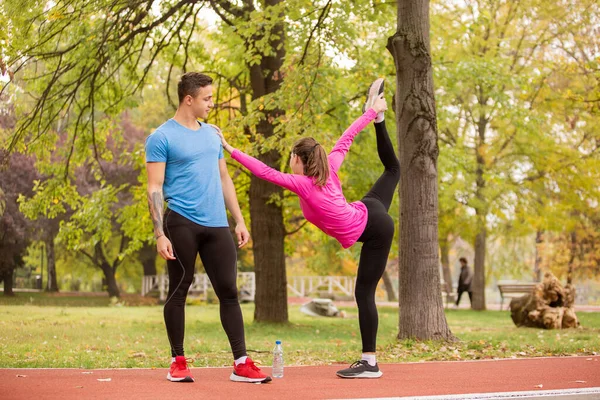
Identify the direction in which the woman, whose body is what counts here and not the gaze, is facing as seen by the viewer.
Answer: to the viewer's left

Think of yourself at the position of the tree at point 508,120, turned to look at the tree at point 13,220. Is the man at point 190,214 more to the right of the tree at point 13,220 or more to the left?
left

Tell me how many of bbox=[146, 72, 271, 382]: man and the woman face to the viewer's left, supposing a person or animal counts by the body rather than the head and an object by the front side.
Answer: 1

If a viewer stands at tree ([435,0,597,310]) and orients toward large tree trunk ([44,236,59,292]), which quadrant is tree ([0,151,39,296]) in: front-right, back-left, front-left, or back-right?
front-left

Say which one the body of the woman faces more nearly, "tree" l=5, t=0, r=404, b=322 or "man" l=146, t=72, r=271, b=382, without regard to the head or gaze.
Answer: the man

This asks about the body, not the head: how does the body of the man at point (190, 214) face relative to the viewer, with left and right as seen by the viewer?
facing the viewer and to the right of the viewer

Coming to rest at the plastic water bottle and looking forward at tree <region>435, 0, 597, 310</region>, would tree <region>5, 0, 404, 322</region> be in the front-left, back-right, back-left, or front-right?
front-left

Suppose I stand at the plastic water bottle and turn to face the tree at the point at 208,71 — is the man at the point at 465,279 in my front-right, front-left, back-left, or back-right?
front-right

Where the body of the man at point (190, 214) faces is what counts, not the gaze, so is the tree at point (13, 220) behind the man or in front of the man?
behind

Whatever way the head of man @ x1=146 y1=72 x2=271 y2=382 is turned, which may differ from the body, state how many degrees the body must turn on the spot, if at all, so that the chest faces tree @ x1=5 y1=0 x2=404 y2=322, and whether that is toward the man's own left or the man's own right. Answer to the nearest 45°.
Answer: approximately 135° to the man's own left

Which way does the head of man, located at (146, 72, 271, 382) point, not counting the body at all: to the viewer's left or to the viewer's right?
to the viewer's right

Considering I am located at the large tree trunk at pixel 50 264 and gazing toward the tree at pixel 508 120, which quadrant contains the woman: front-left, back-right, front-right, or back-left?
front-right

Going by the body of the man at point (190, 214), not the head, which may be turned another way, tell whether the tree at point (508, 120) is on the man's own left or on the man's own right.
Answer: on the man's own left

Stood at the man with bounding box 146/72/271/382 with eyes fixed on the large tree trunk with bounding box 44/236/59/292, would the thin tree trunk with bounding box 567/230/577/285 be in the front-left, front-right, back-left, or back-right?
front-right

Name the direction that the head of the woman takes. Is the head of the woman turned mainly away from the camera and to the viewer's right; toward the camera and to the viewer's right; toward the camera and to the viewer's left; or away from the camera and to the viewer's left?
away from the camera and to the viewer's left

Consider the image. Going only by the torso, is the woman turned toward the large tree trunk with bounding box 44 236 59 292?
no

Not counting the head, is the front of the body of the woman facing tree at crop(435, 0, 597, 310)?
no
